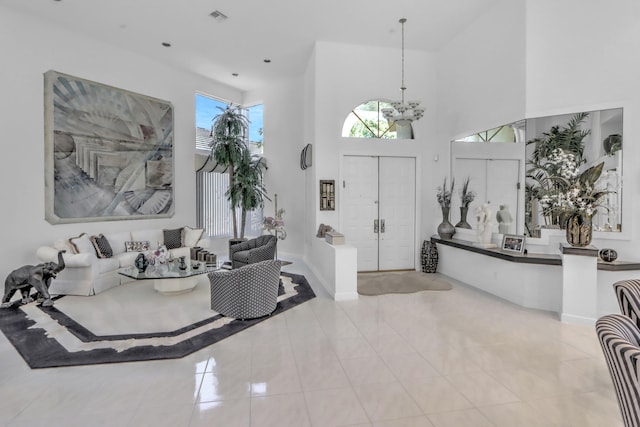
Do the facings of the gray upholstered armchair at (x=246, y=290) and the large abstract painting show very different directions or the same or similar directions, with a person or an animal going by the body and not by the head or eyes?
very different directions

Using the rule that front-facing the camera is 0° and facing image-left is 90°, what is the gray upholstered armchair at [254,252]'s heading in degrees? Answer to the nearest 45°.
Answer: approximately 45°

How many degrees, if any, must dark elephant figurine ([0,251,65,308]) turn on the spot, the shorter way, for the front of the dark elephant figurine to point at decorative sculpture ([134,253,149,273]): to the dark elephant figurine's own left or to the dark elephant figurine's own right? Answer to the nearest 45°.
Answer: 0° — it already faces it

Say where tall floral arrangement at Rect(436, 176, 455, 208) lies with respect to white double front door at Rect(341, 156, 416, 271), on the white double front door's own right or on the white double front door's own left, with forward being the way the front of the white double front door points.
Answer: on the white double front door's own left

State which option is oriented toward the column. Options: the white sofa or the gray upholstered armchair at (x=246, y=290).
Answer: the white sofa

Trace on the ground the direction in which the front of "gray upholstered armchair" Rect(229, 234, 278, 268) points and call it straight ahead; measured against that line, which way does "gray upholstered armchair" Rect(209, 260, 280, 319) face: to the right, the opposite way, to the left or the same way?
to the right

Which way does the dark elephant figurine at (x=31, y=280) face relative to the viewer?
to the viewer's right

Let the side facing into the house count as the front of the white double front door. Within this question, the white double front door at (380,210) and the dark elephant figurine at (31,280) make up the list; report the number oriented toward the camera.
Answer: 1
